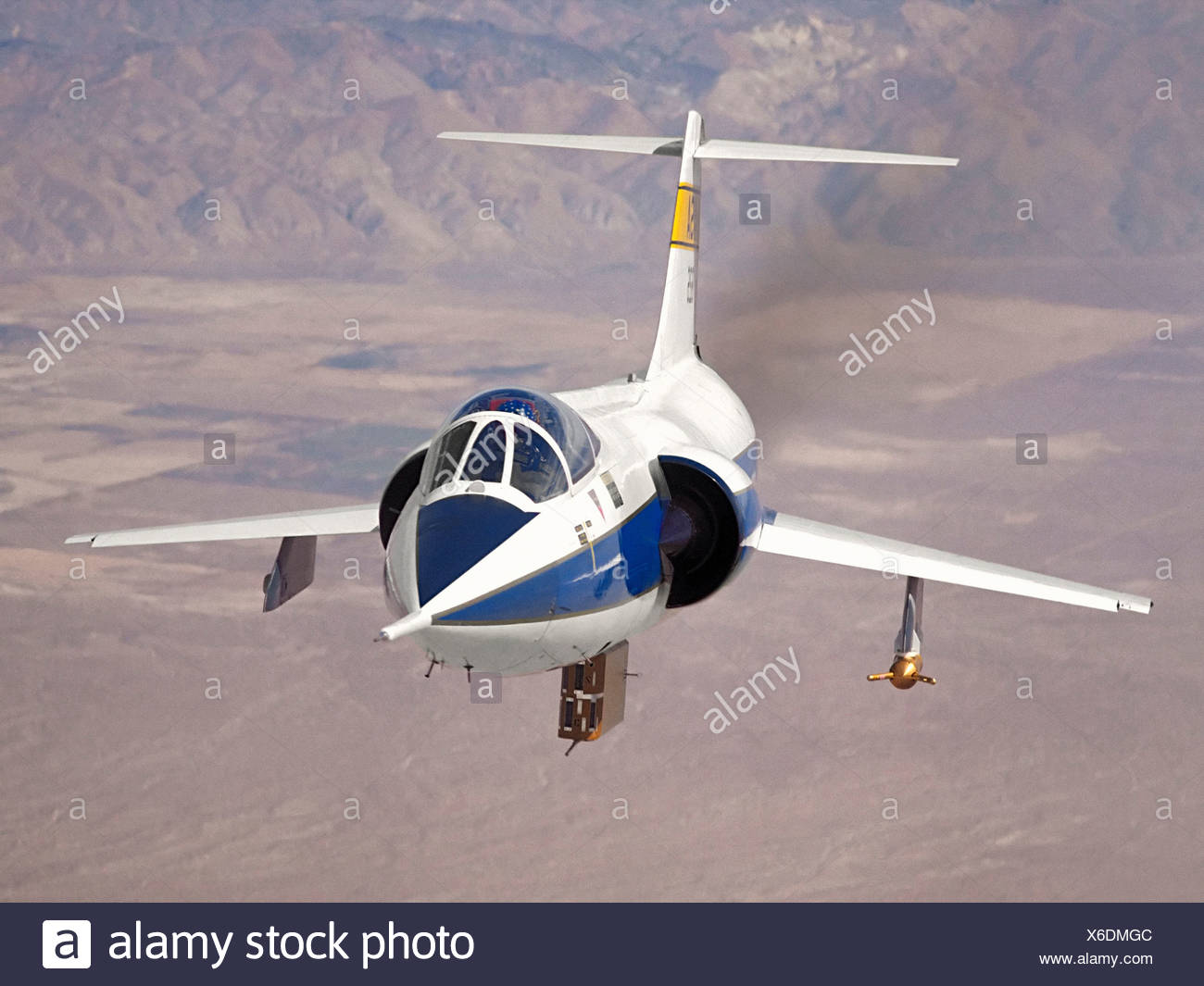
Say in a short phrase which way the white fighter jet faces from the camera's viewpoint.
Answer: facing the viewer
